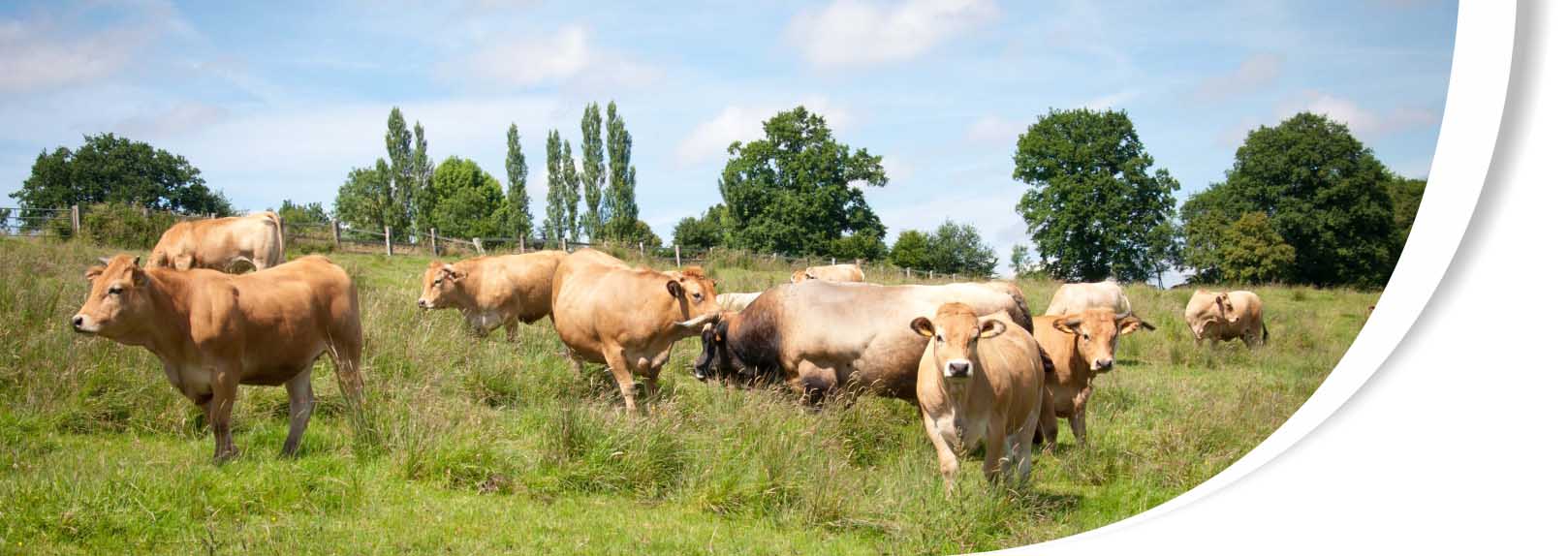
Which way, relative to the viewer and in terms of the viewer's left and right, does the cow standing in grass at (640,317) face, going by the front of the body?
facing the viewer and to the right of the viewer

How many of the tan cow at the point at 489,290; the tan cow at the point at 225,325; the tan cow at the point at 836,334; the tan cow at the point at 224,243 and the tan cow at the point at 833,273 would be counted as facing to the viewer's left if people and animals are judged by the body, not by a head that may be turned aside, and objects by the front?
5

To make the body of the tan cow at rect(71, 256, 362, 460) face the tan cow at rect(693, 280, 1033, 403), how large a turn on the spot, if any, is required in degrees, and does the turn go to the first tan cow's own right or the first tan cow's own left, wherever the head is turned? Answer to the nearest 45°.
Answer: approximately 180°

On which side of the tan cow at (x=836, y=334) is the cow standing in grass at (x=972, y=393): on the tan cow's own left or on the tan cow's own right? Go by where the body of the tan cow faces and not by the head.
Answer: on the tan cow's own left

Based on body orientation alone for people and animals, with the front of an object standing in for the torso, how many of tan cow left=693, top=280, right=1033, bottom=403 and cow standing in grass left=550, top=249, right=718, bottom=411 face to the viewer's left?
1

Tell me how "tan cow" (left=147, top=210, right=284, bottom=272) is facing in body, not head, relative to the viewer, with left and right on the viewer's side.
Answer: facing to the left of the viewer

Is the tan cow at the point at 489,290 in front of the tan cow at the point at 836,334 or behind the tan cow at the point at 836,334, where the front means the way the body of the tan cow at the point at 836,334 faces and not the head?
in front

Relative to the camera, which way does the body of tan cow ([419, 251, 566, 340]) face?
to the viewer's left

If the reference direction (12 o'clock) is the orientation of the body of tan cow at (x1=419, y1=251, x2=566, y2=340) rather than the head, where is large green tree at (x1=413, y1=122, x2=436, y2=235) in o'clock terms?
The large green tree is roughly at 3 o'clock from the tan cow.

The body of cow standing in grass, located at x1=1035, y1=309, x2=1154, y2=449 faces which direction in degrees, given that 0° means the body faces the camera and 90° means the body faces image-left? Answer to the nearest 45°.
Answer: approximately 315°

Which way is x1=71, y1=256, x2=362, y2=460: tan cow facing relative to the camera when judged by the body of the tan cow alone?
to the viewer's left

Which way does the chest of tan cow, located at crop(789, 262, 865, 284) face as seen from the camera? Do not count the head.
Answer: to the viewer's left

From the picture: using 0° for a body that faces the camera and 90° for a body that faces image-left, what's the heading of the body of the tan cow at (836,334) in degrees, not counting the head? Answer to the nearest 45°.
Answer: approximately 90°
